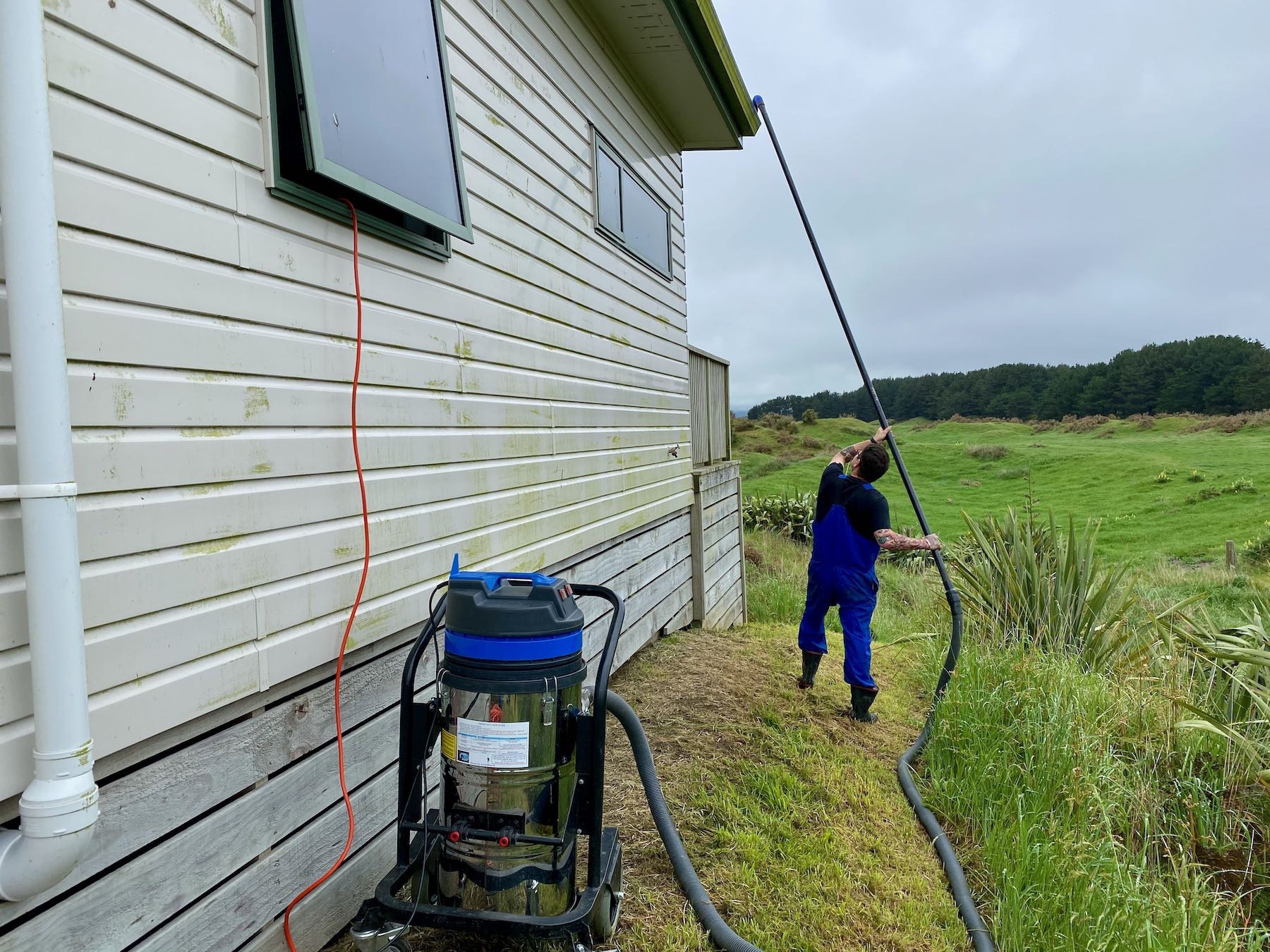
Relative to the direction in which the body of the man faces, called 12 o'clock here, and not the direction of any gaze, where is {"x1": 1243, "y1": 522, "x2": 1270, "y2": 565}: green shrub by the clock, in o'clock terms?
The green shrub is roughly at 1 o'clock from the man.

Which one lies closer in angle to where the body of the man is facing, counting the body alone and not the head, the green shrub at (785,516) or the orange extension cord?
the green shrub

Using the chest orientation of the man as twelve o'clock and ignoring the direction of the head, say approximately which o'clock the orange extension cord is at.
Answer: The orange extension cord is roughly at 7 o'clock from the man.

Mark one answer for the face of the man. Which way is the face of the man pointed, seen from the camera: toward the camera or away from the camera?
away from the camera

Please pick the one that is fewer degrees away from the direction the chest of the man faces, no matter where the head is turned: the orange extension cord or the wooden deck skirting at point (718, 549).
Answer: the wooden deck skirting

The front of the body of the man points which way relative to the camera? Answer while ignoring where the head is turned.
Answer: away from the camera

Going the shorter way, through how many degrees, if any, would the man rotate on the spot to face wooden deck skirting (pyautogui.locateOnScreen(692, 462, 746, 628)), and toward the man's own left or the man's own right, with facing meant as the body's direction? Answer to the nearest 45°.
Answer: approximately 45° to the man's own left

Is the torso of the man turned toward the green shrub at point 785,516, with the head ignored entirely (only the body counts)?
yes

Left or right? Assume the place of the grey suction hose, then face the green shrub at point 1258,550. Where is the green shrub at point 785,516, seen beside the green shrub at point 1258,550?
left

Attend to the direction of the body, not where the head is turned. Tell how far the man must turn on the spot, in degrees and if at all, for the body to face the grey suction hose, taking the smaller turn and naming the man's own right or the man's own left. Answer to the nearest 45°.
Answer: approximately 180°

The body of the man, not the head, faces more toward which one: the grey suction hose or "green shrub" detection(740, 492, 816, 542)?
the green shrub
